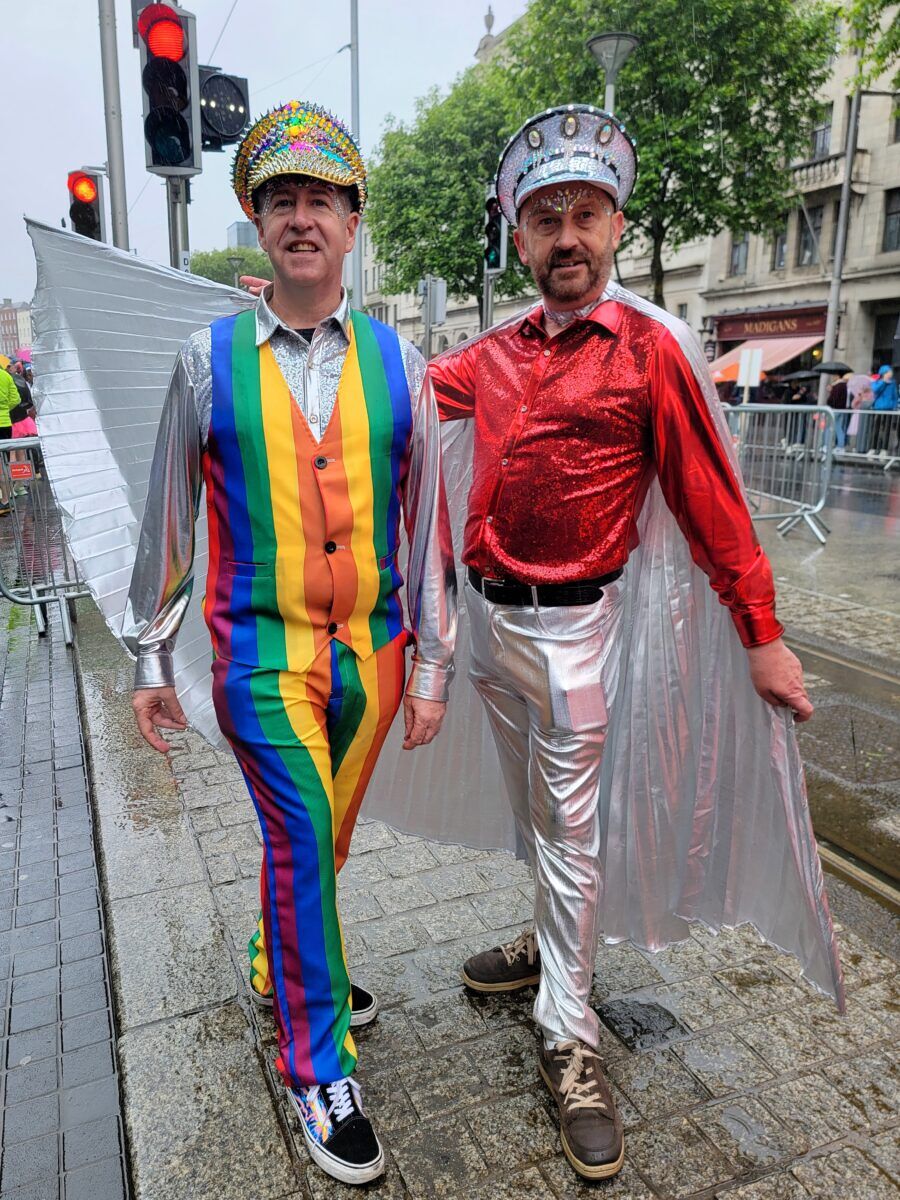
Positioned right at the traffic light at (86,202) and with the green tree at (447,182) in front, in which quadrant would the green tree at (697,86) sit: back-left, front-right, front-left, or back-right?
front-right

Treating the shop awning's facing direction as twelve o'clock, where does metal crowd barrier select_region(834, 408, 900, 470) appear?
The metal crowd barrier is roughly at 10 o'clock from the shop awning.

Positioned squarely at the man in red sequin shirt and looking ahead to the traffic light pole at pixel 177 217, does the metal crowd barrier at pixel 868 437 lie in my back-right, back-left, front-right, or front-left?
front-right

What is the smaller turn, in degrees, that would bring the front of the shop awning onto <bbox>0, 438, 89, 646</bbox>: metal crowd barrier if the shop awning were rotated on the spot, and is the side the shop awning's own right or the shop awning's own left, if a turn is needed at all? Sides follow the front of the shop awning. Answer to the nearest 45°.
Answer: approximately 45° to the shop awning's own left

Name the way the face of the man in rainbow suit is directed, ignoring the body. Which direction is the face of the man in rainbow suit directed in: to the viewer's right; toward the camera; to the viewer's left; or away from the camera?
toward the camera

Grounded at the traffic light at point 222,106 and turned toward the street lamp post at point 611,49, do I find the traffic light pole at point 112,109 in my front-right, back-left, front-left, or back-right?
front-left

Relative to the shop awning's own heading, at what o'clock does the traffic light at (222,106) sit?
The traffic light is roughly at 11 o'clock from the shop awning.

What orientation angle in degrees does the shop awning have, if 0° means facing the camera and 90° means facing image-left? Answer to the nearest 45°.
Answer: approximately 45°

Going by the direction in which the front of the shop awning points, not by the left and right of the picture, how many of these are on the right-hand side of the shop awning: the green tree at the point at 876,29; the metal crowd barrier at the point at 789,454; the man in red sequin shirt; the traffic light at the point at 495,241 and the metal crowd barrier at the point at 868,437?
0

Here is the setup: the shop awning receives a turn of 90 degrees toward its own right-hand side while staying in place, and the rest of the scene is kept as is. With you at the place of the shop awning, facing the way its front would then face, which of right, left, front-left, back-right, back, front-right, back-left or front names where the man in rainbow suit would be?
back-left

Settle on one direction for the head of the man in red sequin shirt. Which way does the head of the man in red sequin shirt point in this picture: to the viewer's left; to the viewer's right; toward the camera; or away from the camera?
toward the camera

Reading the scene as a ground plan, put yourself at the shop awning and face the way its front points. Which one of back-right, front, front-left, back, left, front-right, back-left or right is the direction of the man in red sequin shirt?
front-left

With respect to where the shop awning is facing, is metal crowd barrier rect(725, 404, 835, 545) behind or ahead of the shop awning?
ahead

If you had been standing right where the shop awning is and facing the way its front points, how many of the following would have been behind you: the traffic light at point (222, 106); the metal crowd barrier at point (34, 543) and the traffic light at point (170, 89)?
0

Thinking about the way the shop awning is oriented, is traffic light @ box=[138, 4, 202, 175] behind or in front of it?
in front

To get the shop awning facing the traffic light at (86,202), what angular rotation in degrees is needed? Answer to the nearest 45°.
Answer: approximately 45° to its left

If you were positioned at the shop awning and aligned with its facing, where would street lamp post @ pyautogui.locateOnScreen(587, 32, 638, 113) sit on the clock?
The street lamp post is roughly at 11 o'clock from the shop awning.

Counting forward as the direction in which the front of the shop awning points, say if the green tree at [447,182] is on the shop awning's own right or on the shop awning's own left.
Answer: on the shop awning's own right

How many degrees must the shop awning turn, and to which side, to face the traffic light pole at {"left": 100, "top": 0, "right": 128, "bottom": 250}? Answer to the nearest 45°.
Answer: approximately 45° to its left

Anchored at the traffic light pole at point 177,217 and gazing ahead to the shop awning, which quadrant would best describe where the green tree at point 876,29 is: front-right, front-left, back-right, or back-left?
front-right

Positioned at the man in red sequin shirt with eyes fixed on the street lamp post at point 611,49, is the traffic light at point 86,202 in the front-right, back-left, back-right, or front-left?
front-left
